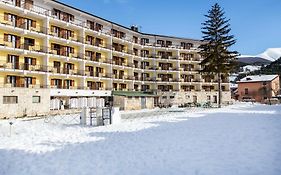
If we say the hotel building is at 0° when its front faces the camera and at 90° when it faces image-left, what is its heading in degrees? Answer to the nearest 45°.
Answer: approximately 315°
